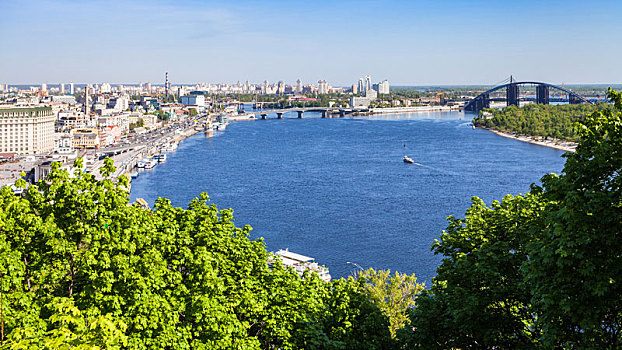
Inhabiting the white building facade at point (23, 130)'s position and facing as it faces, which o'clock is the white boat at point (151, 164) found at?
The white boat is roughly at 11 o'clock from the white building facade.

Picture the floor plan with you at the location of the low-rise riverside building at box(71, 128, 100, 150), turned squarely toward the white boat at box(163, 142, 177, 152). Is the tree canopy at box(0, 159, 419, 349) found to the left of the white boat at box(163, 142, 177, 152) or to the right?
right

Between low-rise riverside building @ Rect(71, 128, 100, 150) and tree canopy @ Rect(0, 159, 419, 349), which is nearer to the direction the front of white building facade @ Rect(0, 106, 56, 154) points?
the tree canopy

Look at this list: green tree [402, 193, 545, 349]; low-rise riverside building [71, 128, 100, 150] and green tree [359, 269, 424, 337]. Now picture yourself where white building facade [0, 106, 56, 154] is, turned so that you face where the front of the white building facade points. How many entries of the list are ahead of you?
2

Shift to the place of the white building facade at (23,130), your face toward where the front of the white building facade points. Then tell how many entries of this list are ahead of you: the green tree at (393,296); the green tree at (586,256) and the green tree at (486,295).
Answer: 3

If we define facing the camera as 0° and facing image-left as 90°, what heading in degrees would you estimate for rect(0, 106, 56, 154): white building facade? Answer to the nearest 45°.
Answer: approximately 0°

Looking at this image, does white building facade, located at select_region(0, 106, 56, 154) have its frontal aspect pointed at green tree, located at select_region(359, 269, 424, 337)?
yes

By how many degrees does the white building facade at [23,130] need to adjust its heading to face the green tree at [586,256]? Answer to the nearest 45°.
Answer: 0° — it already faces it

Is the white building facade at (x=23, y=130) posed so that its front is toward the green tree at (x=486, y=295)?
yes

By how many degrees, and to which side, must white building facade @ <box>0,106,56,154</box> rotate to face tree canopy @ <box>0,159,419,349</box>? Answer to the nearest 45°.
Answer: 0° — it already faces it
